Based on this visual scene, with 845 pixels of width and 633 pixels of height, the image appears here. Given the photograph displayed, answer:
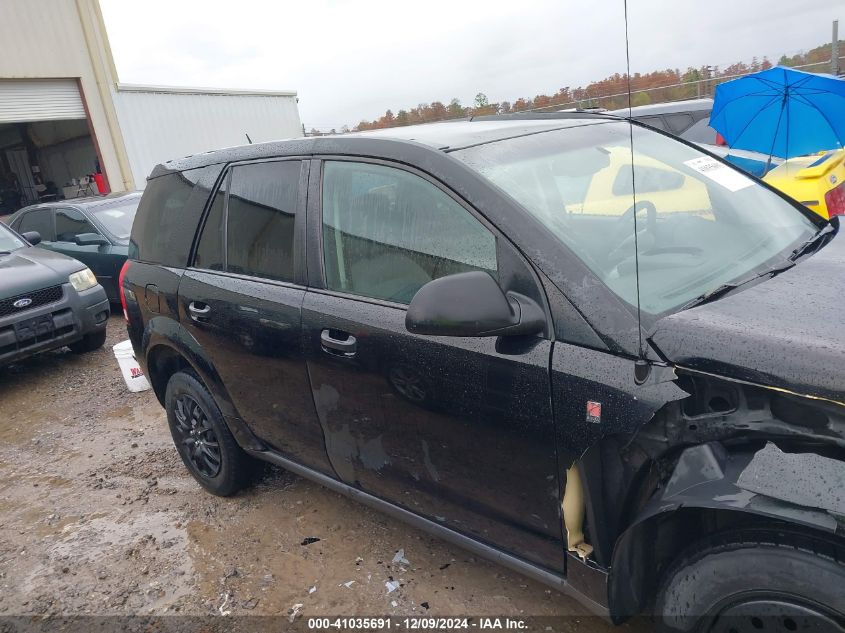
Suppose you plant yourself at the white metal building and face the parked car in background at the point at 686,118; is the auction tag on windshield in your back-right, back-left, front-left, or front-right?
front-right

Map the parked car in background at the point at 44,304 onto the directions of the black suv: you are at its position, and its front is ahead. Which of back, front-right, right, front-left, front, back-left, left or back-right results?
back

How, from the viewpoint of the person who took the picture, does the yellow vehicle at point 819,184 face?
facing away from the viewer and to the left of the viewer

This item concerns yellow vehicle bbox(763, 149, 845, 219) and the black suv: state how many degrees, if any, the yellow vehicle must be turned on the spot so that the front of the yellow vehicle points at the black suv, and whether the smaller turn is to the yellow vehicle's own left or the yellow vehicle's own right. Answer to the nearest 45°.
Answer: approximately 135° to the yellow vehicle's own left

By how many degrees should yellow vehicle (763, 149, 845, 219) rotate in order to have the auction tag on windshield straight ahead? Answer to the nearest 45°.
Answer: approximately 135° to its left

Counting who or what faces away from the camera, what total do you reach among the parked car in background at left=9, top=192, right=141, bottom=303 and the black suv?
0

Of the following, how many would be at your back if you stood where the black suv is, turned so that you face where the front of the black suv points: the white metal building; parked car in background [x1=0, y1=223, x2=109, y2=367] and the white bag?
3

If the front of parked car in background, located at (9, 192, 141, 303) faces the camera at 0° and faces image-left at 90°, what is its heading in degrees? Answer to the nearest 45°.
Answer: approximately 315°

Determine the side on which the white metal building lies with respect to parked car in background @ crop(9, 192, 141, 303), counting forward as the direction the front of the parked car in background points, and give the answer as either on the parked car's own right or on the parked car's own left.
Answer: on the parked car's own left

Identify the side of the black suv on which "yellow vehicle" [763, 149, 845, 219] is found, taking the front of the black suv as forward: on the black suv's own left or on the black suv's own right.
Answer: on the black suv's own left

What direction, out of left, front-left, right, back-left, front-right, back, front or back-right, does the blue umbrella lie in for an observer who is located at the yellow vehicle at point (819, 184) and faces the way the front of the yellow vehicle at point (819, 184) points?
front-right

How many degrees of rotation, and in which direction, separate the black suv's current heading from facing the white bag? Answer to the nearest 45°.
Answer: approximately 180°

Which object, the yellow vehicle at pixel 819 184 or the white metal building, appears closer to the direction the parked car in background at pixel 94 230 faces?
the yellow vehicle

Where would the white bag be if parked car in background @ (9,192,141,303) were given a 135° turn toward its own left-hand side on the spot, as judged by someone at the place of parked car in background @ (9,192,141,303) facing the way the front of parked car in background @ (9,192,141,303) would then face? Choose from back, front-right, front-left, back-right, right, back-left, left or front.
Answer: back

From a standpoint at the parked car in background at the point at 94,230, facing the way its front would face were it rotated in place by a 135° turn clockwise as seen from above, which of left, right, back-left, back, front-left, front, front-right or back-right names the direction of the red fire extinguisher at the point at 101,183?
right

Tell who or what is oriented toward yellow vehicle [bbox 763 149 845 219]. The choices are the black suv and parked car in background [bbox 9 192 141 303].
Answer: the parked car in background

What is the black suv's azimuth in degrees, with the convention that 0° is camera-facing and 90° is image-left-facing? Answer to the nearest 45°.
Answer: approximately 315°

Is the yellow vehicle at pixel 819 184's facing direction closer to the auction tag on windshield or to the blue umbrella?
the blue umbrella

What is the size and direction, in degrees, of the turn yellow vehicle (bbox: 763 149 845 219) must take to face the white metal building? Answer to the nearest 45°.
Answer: approximately 45° to its left
